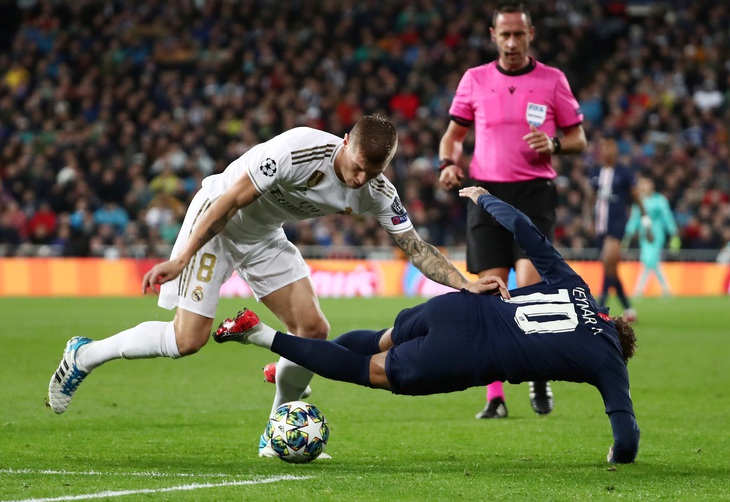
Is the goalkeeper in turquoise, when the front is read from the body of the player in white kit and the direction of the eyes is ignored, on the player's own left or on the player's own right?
on the player's own left

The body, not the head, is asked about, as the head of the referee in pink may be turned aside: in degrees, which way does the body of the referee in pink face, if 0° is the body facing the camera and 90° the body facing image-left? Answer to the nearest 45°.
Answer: approximately 0°

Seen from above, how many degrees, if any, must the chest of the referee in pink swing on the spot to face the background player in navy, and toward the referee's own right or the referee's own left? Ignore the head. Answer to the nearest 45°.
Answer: approximately 180°

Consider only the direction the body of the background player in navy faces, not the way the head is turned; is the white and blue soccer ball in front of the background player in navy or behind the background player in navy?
in front

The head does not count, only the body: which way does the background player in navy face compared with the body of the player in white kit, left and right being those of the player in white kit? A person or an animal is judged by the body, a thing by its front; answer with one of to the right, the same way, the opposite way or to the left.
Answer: to the right

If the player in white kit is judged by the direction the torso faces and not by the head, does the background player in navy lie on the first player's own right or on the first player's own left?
on the first player's own left
